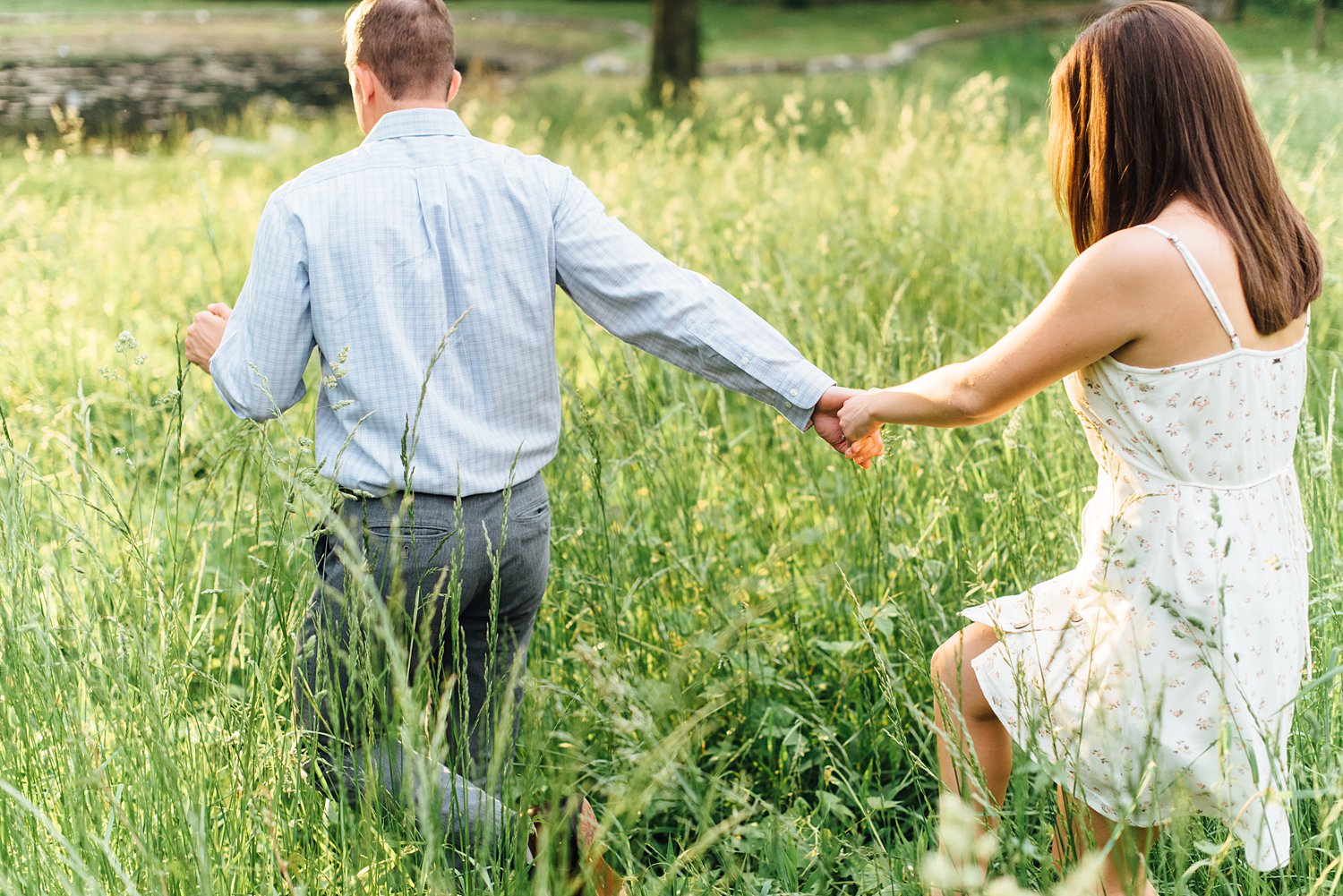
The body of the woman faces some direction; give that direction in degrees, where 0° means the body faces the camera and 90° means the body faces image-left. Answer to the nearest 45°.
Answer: approximately 135°

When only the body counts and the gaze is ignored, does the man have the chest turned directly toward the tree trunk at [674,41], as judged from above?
yes

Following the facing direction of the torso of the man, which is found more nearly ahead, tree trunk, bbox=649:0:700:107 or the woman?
the tree trunk

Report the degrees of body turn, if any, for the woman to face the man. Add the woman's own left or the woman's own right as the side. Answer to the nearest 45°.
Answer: approximately 45° to the woman's own left

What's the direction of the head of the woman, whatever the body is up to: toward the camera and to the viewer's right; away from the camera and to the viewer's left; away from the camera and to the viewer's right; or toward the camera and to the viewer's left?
away from the camera and to the viewer's left

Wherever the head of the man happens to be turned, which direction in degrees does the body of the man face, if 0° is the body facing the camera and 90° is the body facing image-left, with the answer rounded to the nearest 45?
approximately 180°
